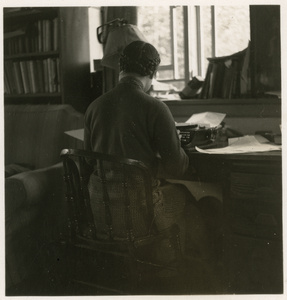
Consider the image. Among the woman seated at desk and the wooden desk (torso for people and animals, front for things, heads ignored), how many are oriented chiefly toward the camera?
1

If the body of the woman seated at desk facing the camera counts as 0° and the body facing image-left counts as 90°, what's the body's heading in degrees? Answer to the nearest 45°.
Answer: approximately 225°

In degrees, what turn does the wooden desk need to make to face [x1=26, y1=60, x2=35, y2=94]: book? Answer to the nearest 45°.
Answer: approximately 135° to its right

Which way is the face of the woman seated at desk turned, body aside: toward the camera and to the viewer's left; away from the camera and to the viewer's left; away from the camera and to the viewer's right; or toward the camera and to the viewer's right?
away from the camera and to the viewer's right

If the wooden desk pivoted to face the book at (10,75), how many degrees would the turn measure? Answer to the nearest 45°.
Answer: approximately 135° to its right

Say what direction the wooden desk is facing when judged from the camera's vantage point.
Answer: facing the viewer

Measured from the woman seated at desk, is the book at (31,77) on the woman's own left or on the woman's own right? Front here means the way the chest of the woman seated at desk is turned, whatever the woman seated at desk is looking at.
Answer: on the woman's own left
